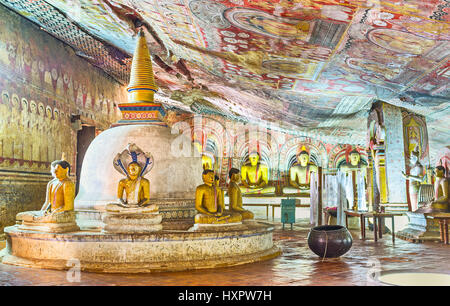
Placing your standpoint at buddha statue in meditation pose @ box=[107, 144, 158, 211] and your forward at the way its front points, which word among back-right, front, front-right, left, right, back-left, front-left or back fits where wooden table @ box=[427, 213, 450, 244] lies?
left

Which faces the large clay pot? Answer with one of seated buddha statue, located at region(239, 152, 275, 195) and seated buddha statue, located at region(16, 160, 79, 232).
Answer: seated buddha statue, located at region(239, 152, 275, 195)

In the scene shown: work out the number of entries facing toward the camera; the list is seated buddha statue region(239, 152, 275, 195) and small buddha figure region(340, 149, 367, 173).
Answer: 2

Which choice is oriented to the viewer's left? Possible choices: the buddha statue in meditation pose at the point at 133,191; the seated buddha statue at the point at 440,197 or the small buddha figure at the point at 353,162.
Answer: the seated buddha statue

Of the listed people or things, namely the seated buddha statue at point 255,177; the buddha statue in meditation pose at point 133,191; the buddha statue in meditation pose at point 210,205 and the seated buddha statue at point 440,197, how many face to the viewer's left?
1

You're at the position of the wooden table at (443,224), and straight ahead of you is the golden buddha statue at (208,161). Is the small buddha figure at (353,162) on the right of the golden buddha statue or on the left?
right

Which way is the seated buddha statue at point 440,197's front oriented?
to the viewer's left

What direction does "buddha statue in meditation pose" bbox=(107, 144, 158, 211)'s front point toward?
toward the camera

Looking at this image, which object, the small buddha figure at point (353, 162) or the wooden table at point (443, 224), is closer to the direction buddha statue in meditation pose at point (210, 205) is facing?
the wooden table

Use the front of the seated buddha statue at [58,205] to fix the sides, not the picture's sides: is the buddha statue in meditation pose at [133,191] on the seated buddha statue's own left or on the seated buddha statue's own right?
on the seated buddha statue's own left

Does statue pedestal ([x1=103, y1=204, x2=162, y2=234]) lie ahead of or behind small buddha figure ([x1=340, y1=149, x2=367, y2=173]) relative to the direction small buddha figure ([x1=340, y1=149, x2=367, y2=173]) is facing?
ahead

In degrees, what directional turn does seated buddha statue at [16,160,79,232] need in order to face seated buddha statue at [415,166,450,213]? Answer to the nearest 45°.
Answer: approximately 135° to its left

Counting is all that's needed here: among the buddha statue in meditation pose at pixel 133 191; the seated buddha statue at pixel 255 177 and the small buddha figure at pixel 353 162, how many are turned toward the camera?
3

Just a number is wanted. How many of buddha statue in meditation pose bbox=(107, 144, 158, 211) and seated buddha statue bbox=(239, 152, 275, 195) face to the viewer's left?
0
